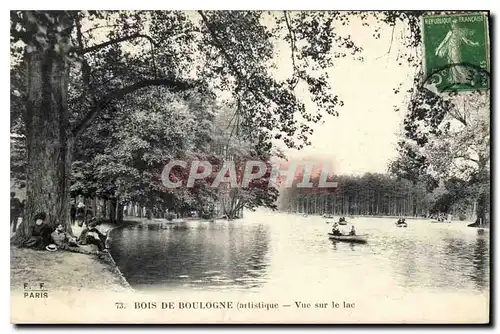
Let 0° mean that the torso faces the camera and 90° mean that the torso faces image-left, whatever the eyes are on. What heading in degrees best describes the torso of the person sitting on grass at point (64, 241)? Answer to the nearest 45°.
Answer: approximately 315°
